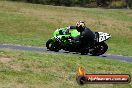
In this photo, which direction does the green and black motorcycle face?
to the viewer's left
